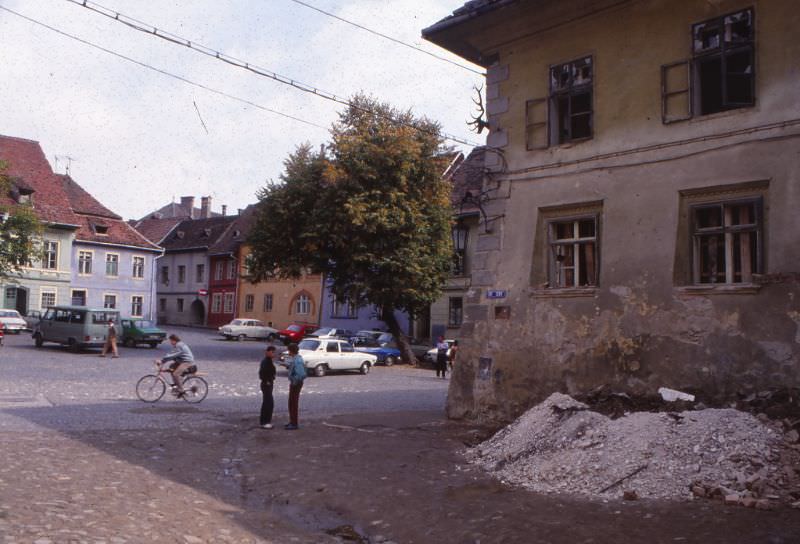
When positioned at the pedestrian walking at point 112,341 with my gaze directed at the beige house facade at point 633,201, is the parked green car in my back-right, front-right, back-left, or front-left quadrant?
back-left

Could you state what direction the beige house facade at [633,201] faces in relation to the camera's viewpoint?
facing the viewer and to the left of the viewer

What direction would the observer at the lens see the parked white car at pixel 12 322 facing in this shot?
facing to the right of the viewer

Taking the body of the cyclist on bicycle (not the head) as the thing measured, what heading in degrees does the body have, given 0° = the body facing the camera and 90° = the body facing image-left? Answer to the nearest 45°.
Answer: approximately 90°

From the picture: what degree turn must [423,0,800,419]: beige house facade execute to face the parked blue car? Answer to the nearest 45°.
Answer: approximately 90° to its right

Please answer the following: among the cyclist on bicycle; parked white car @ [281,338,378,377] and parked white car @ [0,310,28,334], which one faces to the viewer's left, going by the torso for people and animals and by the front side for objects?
the cyclist on bicycle

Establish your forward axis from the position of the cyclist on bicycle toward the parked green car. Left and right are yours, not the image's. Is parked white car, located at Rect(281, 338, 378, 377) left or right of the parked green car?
right

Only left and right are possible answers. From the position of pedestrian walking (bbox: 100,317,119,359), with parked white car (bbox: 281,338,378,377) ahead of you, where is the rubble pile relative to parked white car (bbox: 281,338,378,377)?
right

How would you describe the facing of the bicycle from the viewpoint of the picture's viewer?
facing to the left of the viewer
